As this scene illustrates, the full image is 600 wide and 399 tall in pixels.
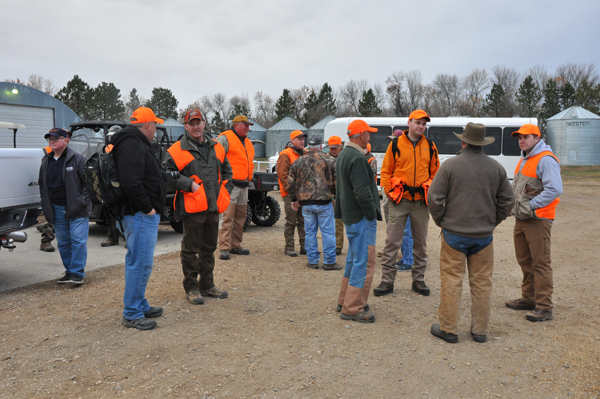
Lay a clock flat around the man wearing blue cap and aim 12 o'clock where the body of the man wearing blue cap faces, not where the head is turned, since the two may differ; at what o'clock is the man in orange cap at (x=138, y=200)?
The man in orange cap is roughly at 10 o'clock from the man wearing blue cap.

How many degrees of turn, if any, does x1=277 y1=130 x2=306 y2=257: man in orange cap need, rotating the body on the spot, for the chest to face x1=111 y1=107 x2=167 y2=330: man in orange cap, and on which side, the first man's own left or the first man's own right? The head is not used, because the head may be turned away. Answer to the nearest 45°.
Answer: approximately 45° to the first man's own right

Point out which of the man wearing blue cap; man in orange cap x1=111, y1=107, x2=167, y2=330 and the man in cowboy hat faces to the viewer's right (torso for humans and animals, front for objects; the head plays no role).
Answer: the man in orange cap

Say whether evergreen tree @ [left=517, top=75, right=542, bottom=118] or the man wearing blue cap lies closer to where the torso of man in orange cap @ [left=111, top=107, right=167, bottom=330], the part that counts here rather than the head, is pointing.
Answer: the evergreen tree

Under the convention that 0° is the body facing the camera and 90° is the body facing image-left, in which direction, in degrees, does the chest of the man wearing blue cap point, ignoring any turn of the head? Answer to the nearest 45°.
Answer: approximately 45°

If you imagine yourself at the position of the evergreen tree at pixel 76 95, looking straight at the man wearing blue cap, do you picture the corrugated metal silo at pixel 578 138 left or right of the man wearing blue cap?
left

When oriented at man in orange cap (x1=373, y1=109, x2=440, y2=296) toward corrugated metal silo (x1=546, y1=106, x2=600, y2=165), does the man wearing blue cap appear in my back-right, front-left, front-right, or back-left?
back-left

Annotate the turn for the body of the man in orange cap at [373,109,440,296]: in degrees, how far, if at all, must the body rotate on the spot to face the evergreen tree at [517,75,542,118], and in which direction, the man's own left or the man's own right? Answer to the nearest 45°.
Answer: approximately 180°

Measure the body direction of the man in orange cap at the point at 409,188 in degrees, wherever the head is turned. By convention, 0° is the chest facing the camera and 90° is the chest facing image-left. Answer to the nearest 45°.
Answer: approximately 0°
